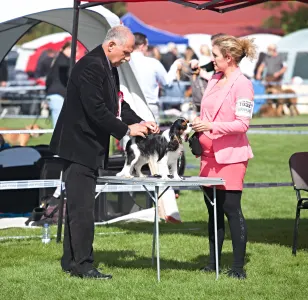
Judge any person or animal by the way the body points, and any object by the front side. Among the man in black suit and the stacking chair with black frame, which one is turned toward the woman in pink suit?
the man in black suit

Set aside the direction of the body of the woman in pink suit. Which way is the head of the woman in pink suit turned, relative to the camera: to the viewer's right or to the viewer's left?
to the viewer's left

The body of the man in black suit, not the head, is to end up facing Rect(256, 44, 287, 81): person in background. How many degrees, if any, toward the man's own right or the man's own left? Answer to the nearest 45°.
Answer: approximately 90° to the man's own left

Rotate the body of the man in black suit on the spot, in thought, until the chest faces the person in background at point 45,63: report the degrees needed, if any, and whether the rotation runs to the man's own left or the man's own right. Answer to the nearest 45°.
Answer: approximately 90° to the man's own left

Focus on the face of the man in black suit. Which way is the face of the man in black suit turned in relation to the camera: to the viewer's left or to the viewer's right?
to the viewer's right

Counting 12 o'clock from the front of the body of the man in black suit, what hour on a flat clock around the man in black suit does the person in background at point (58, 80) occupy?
The person in background is roughly at 9 o'clock from the man in black suit.

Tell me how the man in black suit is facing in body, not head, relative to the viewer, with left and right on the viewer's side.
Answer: facing to the right of the viewer
